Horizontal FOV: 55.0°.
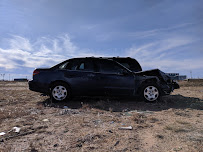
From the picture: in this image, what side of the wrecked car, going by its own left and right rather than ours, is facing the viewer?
right

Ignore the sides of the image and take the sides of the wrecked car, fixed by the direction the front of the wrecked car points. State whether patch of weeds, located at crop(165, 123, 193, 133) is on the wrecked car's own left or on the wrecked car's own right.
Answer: on the wrecked car's own right
